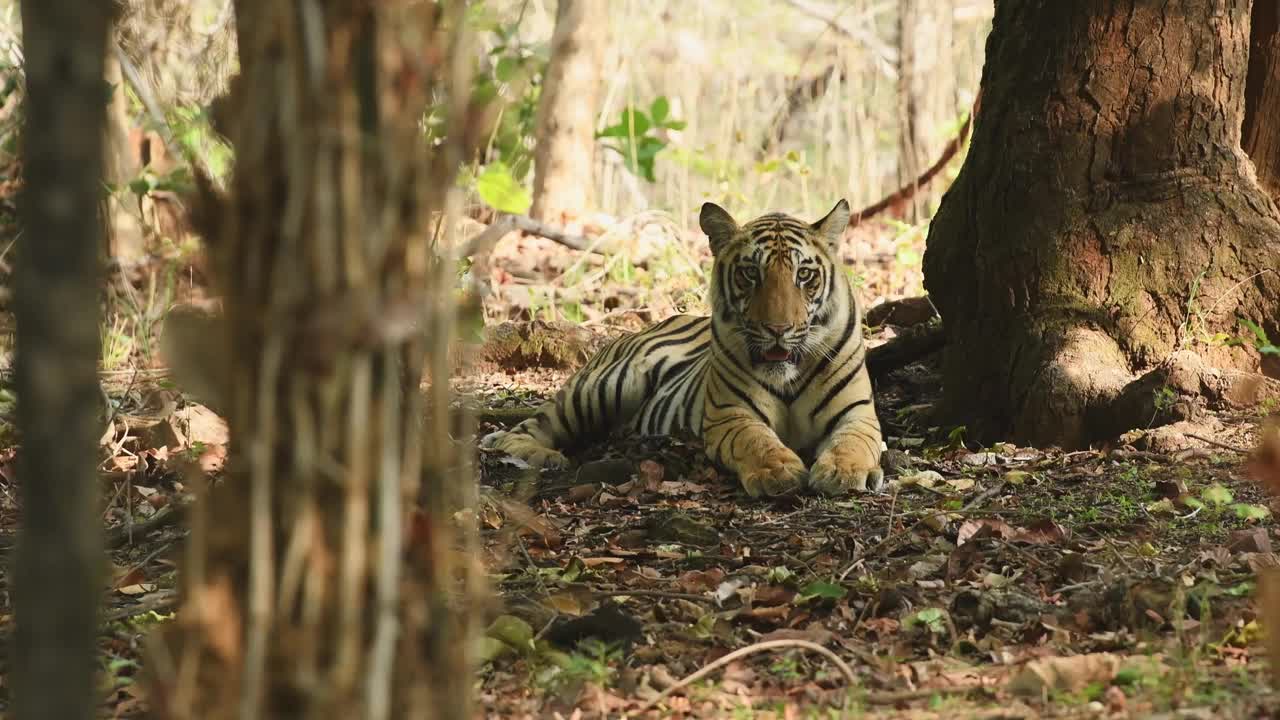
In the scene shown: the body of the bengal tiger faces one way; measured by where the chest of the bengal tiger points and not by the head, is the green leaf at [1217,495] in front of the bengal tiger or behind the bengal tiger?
in front

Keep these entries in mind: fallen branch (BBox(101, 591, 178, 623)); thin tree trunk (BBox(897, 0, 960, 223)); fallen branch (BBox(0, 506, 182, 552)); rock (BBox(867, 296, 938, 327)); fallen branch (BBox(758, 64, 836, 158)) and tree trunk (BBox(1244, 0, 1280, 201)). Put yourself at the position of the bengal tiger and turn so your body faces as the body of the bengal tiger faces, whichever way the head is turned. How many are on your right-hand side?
2

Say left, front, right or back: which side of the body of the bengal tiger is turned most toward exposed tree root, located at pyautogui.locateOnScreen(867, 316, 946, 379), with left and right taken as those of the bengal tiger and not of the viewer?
left

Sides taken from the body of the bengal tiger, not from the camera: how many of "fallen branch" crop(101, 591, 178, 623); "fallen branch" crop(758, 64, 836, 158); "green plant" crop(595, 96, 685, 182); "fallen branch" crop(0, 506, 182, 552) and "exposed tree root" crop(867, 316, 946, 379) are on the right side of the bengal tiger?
2

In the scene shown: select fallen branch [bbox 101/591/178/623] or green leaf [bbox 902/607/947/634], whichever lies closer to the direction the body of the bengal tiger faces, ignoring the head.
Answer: the green leaf

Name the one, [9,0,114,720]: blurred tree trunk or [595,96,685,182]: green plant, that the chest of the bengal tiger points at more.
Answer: the blurred tree trunk

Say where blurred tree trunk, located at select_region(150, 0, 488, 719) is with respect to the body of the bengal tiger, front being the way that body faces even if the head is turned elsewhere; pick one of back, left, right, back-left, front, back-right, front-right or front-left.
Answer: front-right

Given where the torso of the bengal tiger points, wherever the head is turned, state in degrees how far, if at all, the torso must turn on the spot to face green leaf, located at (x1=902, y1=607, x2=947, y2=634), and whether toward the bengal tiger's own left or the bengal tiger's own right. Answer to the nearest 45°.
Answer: approximately 45° to the bengal tiger's own right

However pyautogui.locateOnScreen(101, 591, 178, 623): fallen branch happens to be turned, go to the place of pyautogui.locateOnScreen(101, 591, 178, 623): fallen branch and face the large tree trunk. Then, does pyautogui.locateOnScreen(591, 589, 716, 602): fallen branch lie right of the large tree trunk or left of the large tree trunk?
right

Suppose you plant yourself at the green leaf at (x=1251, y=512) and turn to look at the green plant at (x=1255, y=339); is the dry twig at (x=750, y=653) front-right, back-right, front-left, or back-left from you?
back-left

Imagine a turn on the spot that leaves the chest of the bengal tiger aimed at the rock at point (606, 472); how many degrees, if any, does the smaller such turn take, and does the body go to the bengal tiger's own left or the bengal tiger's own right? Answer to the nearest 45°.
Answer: approximately 90° to the bengal tiger's own right

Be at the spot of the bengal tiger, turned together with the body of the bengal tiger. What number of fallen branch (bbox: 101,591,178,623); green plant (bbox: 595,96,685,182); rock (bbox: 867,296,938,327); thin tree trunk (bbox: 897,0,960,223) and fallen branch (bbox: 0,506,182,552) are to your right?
2

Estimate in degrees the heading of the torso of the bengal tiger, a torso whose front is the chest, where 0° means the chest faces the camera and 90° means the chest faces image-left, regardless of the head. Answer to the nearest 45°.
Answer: approximately 315°

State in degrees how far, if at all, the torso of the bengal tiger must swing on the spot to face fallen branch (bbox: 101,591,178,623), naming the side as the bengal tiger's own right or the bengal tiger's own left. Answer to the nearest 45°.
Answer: approximately 90° to the bengal tiger's own right

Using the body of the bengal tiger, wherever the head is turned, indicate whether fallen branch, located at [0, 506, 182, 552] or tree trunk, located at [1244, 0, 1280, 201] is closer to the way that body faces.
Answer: the tree trunk

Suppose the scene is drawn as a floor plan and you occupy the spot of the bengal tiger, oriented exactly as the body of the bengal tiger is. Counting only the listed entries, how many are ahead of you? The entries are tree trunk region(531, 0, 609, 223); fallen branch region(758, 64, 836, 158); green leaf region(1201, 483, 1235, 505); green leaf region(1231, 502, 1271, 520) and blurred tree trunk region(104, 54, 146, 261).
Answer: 2

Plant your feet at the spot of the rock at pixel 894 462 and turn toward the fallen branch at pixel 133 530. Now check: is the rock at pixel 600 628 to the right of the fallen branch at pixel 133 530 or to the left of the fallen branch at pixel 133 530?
left

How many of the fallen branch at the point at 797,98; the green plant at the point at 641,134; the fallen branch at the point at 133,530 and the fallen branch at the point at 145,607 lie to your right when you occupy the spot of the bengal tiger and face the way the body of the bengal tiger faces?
2
